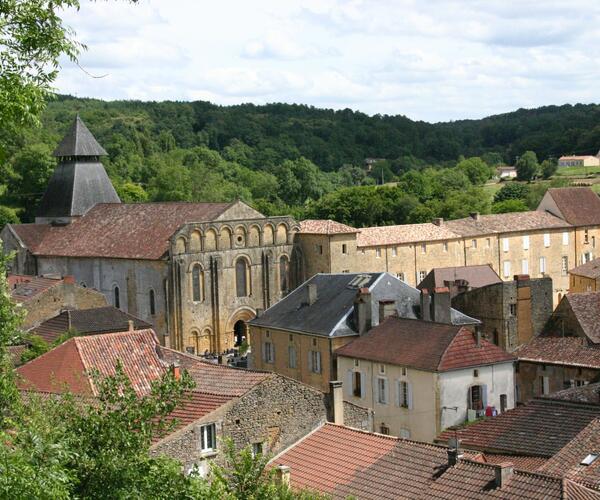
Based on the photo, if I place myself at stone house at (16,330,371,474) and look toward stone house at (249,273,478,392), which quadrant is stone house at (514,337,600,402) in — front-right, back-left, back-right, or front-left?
front-right

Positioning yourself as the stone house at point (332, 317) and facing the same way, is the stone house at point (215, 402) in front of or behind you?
in front

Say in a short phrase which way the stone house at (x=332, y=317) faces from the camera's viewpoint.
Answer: facing the viewer and to the left of the viewer

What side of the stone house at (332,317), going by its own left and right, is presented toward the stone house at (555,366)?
left

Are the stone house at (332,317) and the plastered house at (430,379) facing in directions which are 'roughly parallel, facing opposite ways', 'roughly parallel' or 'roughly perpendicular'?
roughly parallel

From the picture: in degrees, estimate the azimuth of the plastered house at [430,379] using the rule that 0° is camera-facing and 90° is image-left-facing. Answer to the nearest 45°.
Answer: approximately 45°
